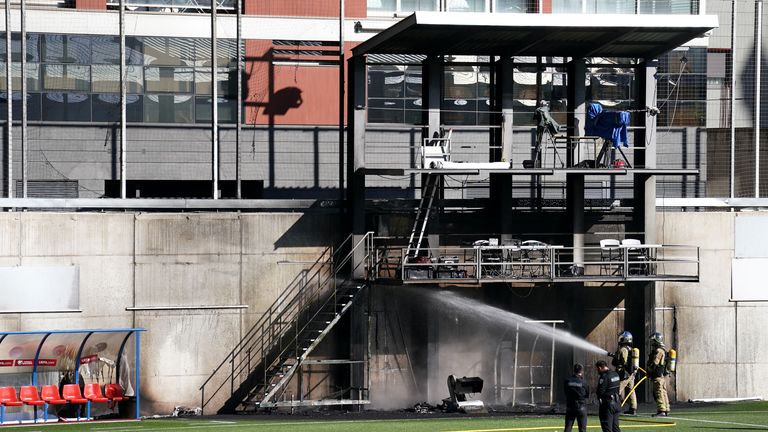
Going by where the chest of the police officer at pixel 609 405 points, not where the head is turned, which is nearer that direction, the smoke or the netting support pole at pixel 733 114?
the smoke

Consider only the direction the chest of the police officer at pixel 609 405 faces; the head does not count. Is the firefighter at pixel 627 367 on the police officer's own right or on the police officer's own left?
on the police officer's own right

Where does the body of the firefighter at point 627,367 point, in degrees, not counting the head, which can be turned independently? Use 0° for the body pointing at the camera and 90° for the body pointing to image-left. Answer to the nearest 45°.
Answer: approximately 90°

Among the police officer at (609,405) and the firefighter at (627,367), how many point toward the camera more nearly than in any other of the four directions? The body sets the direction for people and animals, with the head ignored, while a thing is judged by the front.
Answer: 0

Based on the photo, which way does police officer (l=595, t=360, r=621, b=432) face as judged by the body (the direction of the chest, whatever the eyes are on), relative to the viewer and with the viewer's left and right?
facing away from the viewer and to the left of the viewer

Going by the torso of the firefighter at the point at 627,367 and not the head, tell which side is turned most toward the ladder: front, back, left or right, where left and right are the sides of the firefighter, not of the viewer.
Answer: front

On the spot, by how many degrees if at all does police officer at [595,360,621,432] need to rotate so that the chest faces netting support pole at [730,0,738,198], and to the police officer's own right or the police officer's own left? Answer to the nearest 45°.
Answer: approximately 45° to the police officer's own right

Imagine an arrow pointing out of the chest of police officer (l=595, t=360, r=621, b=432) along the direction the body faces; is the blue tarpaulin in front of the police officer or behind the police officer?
in front

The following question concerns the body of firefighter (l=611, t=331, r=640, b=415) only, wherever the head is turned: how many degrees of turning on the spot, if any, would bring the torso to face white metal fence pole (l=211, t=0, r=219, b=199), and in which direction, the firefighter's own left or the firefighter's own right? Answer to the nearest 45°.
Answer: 0° — they already face it

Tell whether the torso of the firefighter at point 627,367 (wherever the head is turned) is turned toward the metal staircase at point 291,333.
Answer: yes

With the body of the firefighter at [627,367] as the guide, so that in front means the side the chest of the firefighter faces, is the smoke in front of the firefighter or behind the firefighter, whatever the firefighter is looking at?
in front

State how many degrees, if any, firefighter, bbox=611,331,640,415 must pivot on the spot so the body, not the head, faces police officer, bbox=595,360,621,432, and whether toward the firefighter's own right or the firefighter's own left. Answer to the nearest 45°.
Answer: approximately 90° to the firefighter's own left

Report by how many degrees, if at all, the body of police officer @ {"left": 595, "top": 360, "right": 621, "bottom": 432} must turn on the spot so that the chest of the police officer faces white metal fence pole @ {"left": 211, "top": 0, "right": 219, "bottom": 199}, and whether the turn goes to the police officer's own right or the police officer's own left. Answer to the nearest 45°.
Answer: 0° — they already face it
